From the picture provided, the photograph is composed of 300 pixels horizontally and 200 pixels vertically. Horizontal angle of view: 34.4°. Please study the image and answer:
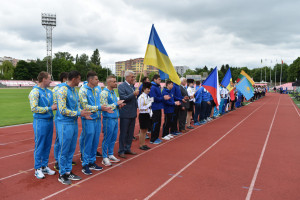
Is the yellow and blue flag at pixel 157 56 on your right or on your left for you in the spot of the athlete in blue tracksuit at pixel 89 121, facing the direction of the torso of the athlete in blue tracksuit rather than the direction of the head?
on your left

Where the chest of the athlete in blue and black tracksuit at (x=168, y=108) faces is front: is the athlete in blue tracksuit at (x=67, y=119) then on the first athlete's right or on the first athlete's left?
on the first athlete's right

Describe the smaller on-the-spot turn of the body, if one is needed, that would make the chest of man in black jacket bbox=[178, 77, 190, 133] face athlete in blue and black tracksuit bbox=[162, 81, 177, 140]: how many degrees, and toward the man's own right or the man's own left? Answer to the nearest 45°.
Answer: approximately 45° to the man's own right

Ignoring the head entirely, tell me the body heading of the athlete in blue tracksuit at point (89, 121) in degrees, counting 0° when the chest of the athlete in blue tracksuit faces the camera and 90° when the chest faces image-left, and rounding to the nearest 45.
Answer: approximately 315°
